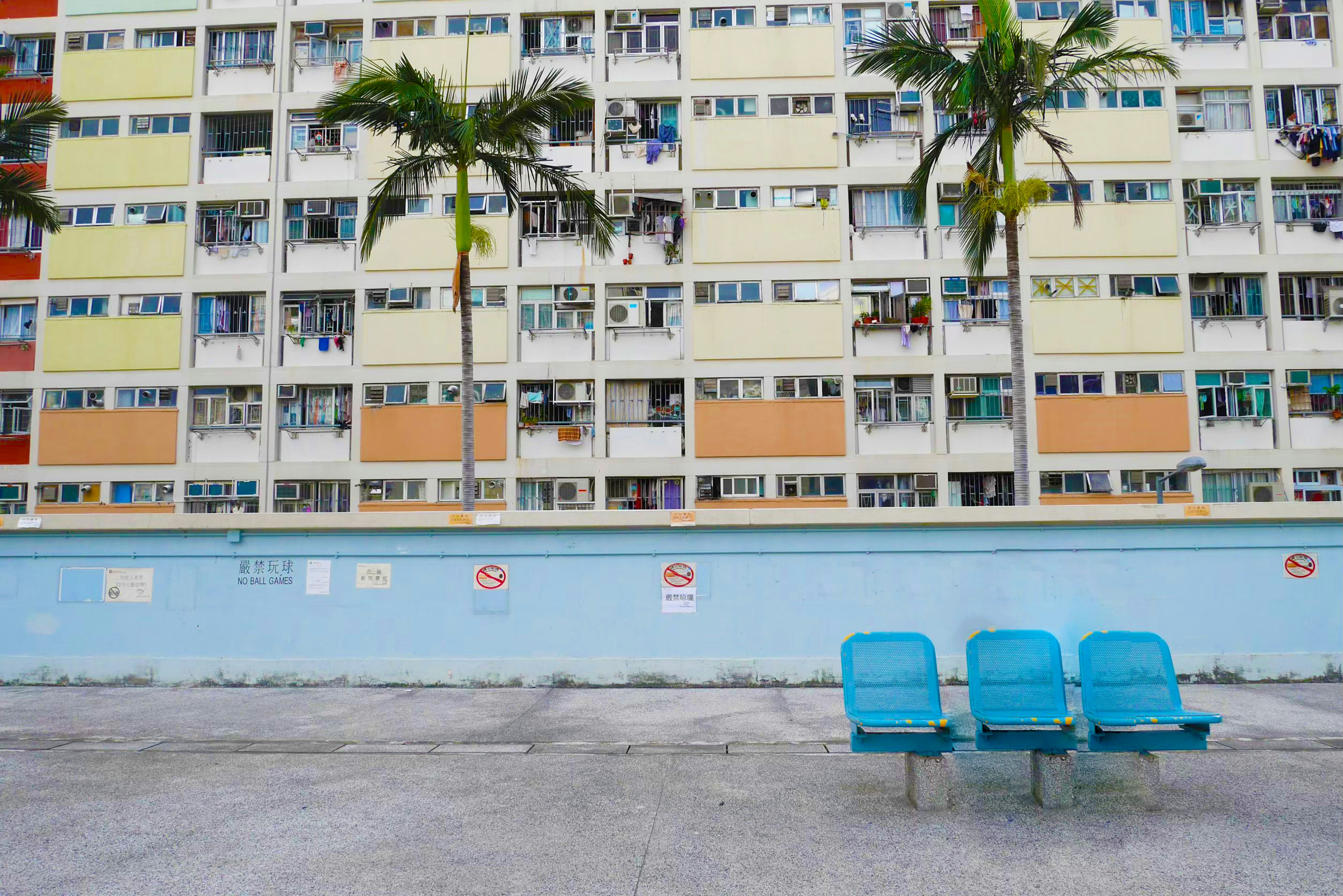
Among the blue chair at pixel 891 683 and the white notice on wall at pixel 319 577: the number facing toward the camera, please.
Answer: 2

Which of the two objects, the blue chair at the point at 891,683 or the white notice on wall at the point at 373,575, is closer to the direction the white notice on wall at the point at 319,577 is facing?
the blue chair

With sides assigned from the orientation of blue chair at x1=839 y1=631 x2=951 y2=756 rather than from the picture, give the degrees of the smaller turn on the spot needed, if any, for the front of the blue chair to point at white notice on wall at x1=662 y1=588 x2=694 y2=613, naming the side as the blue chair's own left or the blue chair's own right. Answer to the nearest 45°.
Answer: approximately 135° to the blue chair's own right

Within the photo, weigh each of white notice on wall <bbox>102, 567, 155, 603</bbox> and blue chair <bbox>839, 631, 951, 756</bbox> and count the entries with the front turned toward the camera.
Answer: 2

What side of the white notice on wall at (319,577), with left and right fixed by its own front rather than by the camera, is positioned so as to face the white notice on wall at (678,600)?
left

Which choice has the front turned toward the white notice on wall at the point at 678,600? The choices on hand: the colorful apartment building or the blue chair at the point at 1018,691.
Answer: the colorful apartment building

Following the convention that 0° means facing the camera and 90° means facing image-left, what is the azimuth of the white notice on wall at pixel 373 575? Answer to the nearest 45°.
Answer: approximately 0°

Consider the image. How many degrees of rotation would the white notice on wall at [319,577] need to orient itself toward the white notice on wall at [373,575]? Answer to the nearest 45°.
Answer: approximately 45° to its left
